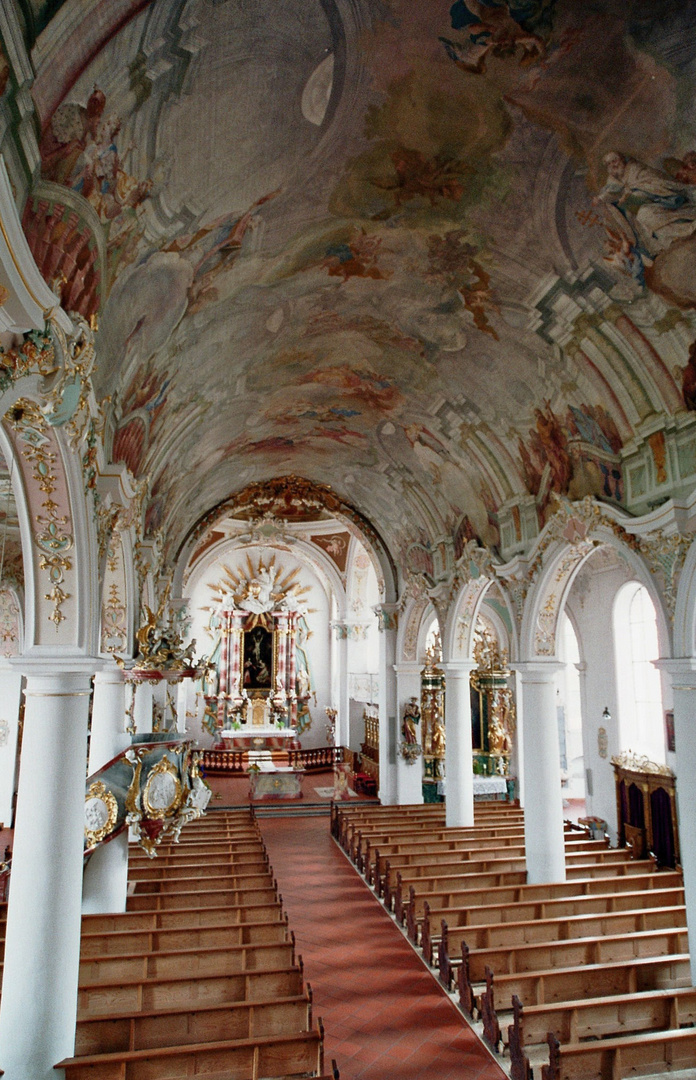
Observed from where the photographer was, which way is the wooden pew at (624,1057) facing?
facing away from the viewer and to the left of the viewer

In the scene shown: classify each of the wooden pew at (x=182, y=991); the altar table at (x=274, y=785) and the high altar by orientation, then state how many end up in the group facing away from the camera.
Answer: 1

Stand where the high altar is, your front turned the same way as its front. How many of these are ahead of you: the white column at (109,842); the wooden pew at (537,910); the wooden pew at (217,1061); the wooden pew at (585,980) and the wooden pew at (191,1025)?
5

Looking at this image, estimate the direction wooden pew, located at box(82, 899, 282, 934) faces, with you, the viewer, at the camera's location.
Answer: facing away from the viewer

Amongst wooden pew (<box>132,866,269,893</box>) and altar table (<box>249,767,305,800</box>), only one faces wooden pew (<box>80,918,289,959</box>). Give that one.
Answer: the altar table

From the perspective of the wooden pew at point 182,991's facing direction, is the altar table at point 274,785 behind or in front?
in front

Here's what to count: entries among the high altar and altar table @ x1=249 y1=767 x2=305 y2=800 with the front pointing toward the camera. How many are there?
2

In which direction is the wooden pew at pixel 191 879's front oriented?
away from the camera

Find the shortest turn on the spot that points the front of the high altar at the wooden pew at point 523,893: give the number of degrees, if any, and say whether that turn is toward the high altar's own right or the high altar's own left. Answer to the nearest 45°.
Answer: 0° — it already faces it

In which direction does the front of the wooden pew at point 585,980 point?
away from the camera

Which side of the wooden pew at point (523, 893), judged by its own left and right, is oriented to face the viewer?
back

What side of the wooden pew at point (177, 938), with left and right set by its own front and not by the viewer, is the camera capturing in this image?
back

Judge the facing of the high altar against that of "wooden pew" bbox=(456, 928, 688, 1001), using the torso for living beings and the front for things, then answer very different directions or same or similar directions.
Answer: very different directions
